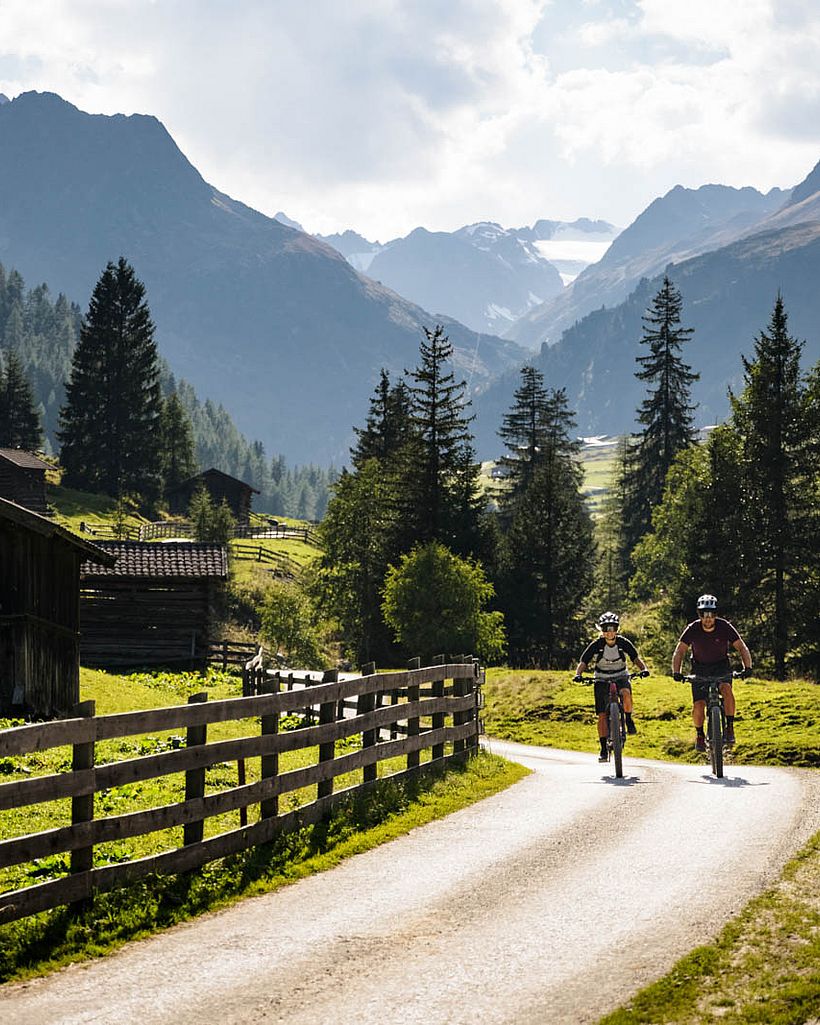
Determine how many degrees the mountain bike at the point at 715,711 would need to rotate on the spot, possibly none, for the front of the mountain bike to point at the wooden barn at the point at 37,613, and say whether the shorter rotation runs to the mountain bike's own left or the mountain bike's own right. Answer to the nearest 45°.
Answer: approximately 90° to the mountain bike's own right

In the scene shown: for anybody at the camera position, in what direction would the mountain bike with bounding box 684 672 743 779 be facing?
facing the viewer

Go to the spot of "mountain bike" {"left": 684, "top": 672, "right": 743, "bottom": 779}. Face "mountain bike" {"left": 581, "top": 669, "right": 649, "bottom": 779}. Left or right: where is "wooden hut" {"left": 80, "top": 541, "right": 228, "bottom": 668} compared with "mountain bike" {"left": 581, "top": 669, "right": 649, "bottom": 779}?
right

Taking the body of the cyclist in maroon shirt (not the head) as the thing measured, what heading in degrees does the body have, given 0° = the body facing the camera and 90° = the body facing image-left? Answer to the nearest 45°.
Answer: approximately 0°

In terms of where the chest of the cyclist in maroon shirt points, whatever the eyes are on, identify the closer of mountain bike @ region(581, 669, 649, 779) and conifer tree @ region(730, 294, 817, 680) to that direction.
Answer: the mountain bike

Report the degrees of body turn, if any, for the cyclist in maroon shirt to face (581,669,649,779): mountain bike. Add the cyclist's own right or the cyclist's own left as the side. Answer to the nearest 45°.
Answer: approximately 90° to the cyclist's own right

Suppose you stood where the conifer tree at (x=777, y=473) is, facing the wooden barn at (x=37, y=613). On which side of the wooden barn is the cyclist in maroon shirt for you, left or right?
left

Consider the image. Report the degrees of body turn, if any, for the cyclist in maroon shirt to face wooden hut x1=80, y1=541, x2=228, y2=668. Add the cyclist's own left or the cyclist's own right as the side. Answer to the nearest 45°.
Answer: approximately 135° to the cyclist's own right

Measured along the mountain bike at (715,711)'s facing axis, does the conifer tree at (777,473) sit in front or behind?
behind

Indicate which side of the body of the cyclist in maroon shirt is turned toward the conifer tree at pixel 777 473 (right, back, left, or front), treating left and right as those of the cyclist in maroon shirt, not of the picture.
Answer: back

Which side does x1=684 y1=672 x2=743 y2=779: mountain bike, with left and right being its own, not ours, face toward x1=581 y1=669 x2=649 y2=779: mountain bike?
right

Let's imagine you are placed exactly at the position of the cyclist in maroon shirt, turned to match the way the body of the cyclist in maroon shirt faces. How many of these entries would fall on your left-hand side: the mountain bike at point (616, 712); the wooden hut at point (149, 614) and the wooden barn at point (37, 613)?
0

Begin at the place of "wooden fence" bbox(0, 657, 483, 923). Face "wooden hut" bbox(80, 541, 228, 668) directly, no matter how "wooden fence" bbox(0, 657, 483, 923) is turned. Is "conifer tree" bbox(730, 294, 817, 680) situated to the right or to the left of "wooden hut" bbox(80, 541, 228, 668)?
right

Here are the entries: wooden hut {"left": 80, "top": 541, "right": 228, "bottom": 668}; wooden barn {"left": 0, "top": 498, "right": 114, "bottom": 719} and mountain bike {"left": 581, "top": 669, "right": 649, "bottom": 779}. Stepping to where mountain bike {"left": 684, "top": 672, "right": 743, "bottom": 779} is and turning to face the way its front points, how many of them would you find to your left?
0

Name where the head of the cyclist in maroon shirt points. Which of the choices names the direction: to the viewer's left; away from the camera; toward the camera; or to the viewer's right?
toward the camera

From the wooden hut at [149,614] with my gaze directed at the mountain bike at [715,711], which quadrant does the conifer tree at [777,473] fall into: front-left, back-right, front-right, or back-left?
front-left
